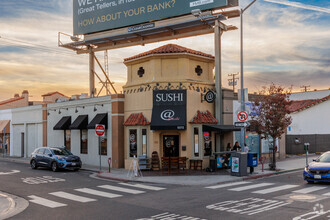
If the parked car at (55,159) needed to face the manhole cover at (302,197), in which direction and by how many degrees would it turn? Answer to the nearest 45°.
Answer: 0° — it already faces it

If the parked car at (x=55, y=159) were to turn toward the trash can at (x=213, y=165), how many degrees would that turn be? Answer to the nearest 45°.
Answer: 0° — it already faces it

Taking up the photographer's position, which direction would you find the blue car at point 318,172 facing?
facing the viewer and to the left of the viewer

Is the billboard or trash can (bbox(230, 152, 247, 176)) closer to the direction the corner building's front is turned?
the trash can

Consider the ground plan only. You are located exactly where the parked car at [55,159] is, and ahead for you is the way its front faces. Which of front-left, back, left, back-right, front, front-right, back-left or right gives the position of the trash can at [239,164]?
front

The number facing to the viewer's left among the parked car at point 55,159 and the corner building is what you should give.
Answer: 0

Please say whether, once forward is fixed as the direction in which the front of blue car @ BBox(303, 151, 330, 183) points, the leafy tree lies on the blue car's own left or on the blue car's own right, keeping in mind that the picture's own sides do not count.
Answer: on the blue car's own right

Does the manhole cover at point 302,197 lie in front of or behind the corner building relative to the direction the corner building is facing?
in front

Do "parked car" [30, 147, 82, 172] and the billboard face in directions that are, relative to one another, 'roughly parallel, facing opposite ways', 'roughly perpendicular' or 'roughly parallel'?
roughly perpendicular

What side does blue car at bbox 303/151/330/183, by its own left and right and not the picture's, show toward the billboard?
right

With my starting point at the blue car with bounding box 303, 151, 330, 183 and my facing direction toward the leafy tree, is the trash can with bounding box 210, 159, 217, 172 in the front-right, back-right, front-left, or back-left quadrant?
front-left

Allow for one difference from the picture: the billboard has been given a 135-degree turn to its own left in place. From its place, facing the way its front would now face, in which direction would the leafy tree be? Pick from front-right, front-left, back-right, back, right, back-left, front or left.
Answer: front-right

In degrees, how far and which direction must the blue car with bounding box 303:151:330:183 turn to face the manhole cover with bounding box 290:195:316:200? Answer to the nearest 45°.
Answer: approximately 45° to its left

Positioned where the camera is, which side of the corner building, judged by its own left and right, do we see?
front
